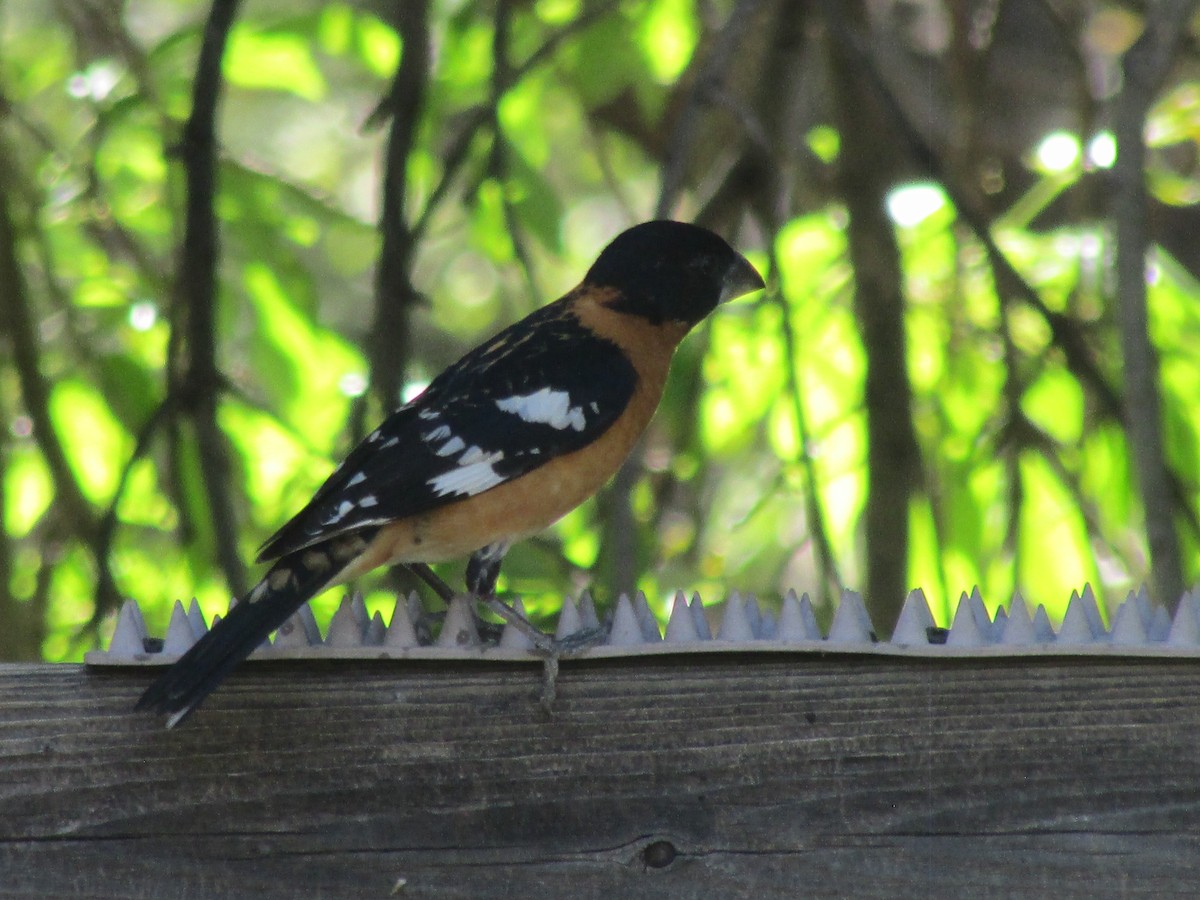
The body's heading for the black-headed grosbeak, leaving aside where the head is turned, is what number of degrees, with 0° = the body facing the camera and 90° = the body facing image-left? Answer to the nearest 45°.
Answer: approximately 270°
